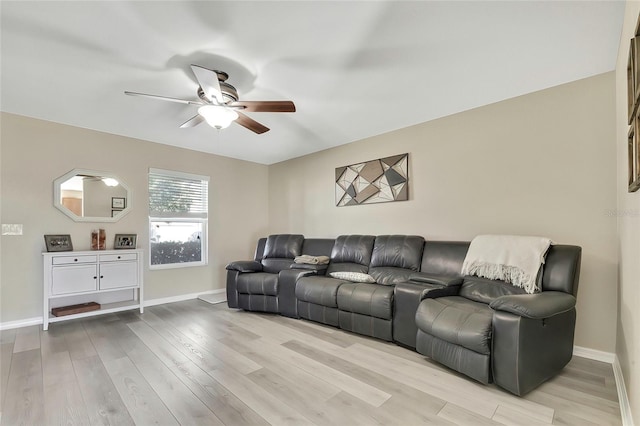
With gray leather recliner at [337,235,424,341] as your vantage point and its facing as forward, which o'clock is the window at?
The window is roughly at 2 o'clock from the gray leather recliner.

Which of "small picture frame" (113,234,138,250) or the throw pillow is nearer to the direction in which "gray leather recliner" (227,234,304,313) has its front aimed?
the small picture frame

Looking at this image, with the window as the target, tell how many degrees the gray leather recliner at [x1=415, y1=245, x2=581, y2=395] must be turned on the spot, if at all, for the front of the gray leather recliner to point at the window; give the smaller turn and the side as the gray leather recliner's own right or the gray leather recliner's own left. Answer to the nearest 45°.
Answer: approximately 45° to the gray leather recliner's own right

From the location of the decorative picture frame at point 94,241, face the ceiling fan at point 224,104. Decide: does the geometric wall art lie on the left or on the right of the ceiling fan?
left

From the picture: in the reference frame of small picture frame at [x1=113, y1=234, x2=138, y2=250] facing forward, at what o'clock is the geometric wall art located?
The geometric wall art is roughly at 10 o'clock from the small picture frame.

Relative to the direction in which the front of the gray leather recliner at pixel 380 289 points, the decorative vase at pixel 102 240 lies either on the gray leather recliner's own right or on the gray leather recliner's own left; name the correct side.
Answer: on the gray leather recliner's own right

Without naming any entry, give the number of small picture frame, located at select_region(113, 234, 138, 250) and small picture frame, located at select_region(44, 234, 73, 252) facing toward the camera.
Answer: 2

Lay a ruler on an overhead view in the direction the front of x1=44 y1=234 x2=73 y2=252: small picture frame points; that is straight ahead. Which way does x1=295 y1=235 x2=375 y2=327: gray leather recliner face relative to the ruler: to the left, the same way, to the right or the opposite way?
to the right

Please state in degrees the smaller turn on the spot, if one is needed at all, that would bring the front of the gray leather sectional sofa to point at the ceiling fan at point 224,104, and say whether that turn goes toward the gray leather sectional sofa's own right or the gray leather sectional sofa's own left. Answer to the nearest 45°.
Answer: approximately 45° to the gray leather sectional sofa's own right
